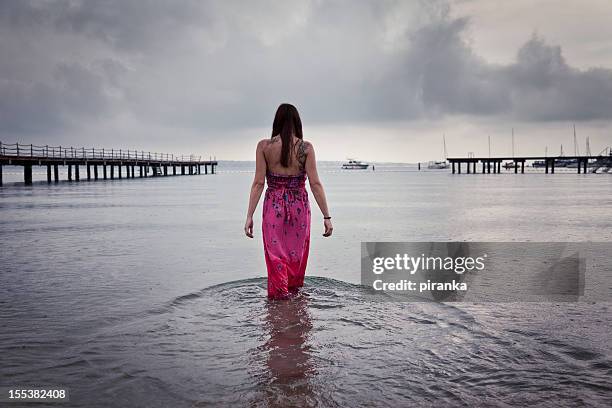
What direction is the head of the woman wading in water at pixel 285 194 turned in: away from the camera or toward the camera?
away from the camera

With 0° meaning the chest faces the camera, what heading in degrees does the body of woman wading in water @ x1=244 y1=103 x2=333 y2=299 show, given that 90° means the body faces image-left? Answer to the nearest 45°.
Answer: approximately 180°
